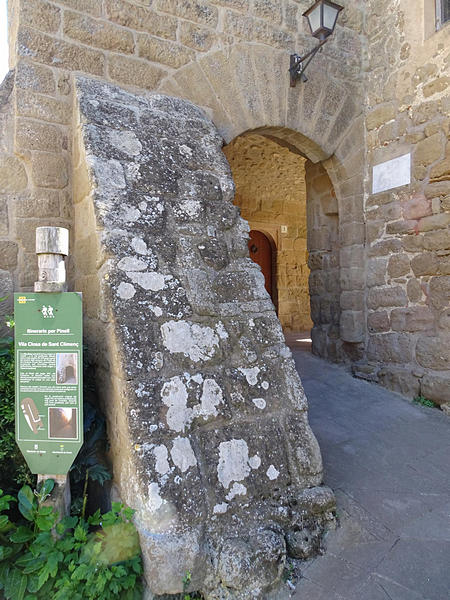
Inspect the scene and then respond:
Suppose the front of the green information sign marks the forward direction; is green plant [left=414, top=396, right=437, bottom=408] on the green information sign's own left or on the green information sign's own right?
on the green information sign's own left

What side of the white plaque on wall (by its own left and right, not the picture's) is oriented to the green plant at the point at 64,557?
front

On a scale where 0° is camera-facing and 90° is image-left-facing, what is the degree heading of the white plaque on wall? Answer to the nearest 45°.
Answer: approximately 45°

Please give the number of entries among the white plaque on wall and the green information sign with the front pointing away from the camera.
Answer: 0

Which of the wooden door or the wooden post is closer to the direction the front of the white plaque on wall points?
the wooden post

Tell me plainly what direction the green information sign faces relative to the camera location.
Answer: facing the viewer
